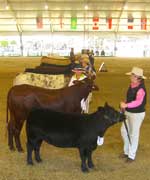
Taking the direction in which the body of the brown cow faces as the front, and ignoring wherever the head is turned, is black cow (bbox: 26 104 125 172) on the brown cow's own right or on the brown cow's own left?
on the brown cow's own right

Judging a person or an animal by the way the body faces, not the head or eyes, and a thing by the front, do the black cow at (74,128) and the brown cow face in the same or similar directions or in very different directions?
same or similar directions

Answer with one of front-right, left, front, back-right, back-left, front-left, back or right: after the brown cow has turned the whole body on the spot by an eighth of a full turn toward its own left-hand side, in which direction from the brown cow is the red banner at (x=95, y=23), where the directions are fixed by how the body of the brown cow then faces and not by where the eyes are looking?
front-left

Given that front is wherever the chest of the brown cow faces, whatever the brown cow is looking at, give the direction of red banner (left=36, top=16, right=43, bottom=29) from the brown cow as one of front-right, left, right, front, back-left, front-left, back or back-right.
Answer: left

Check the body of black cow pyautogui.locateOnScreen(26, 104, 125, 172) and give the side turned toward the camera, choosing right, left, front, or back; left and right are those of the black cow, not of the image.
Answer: right

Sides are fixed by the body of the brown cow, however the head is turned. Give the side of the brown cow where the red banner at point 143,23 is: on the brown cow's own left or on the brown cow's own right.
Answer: on the brown cow's own left

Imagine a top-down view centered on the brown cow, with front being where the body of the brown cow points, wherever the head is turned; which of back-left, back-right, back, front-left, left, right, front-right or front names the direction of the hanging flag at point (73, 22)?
left

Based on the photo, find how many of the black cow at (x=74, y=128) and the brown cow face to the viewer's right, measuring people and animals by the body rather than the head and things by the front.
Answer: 2

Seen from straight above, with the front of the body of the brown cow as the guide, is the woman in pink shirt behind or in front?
in front

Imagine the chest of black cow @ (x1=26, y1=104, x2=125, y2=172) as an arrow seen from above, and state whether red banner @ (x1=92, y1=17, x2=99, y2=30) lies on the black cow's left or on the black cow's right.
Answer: on the black cow's left

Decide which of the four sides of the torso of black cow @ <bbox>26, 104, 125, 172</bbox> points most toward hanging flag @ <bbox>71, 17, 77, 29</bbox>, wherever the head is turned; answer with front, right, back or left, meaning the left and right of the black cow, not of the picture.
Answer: left

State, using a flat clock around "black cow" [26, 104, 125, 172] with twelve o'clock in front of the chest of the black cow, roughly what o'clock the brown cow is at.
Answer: The brown cow is roughly at 8 o'clock from the black cow.

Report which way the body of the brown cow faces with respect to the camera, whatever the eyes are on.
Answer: to the viewer's right
